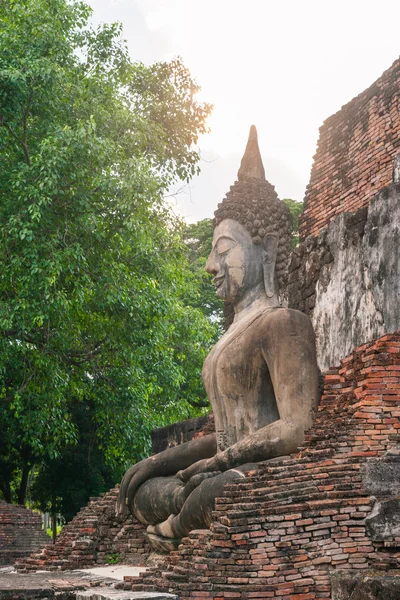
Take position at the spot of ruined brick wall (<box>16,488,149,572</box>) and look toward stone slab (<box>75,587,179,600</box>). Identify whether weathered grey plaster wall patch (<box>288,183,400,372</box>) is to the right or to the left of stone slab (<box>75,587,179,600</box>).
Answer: left

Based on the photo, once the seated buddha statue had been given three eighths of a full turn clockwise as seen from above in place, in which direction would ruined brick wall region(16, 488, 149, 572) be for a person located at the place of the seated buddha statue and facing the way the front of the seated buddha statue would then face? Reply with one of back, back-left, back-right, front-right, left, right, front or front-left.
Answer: left

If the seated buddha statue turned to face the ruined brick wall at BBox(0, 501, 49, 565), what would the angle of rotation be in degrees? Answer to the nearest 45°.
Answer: approximately 45° to its right

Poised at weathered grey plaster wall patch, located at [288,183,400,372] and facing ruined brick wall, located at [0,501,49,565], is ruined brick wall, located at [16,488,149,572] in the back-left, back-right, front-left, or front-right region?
front-left

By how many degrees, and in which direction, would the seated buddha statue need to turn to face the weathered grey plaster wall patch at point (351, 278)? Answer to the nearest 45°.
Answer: approximately 180°

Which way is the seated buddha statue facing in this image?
to the viewer's left
